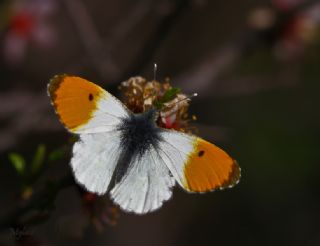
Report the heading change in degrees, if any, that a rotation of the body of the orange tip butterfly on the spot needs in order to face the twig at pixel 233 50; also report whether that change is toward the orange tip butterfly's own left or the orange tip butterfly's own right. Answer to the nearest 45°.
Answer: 0° — it already faces it

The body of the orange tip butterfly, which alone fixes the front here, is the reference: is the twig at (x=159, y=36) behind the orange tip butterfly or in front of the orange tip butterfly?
in front

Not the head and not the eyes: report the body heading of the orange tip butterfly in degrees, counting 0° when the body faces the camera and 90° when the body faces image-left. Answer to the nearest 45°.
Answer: approximately 225°
